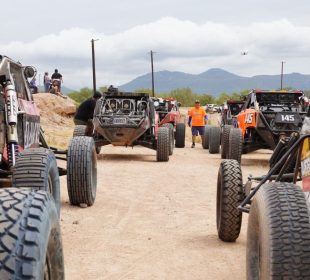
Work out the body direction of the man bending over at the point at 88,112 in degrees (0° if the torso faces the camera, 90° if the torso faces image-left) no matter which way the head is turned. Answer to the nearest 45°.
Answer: approximately 270°

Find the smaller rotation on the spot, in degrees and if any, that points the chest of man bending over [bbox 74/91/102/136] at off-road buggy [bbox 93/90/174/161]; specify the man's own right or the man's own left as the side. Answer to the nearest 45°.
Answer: approximately 45° to the man's own right

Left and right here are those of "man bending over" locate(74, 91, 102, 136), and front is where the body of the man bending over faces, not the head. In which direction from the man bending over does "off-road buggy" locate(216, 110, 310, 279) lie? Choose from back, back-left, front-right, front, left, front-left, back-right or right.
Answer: right

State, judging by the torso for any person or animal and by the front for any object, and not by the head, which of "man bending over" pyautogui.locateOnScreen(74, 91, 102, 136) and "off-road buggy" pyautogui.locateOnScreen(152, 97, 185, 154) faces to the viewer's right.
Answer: the man bending over
